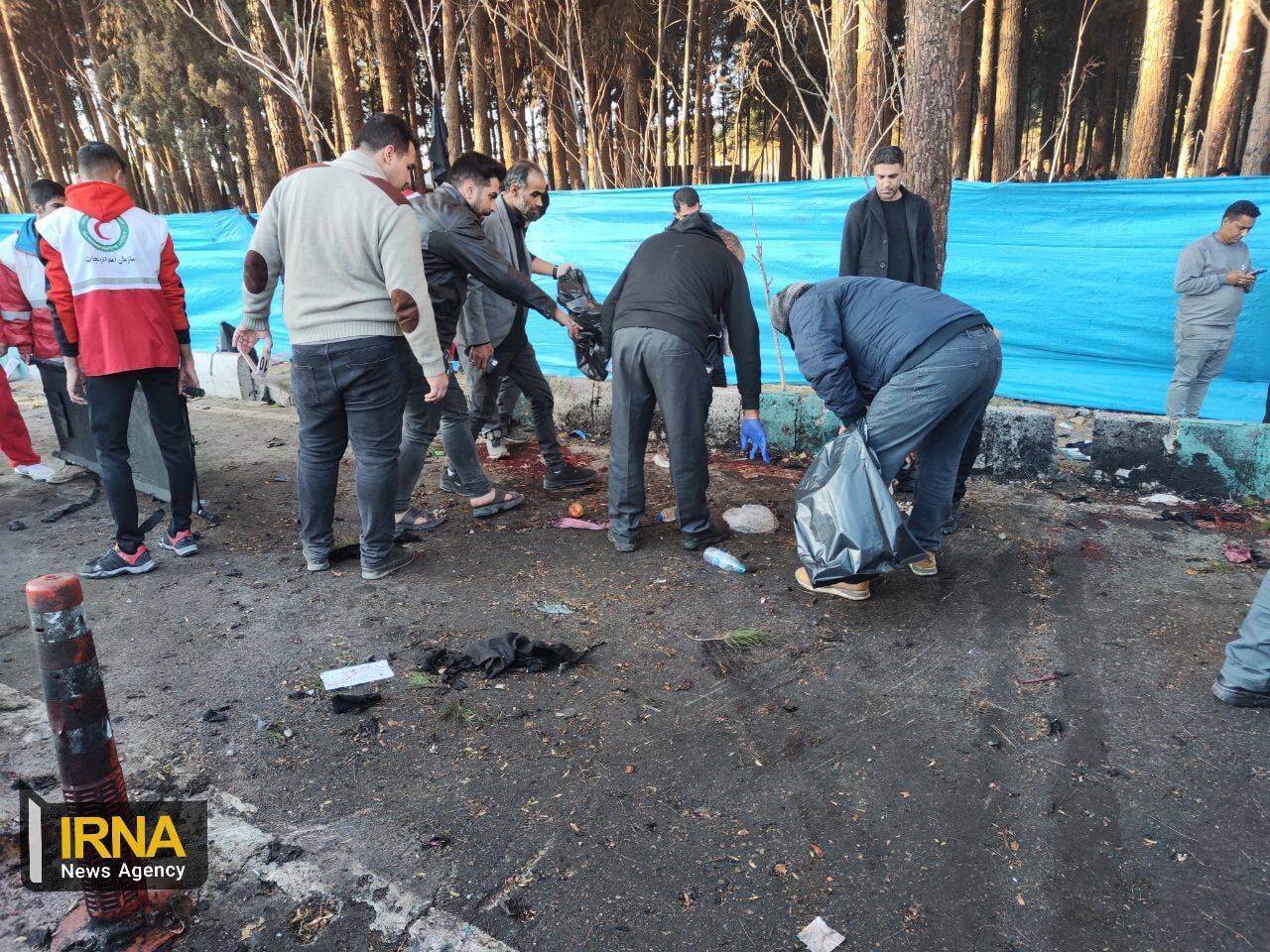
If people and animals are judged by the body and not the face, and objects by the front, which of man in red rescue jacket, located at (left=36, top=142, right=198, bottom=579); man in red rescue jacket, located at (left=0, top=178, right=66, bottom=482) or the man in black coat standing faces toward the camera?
the man in black coat standing

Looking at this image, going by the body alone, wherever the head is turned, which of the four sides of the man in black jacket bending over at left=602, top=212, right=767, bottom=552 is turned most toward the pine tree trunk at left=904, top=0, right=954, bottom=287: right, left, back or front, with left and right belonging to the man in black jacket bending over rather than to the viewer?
front

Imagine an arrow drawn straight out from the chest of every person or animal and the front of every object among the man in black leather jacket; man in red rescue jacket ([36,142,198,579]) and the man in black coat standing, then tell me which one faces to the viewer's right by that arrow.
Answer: the man in black leather jacket

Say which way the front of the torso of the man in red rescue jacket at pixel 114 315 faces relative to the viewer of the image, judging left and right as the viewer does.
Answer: facing away from the viewer

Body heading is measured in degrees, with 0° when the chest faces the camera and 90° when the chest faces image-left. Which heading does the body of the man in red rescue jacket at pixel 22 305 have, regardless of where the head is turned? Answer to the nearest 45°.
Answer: approximately 270°

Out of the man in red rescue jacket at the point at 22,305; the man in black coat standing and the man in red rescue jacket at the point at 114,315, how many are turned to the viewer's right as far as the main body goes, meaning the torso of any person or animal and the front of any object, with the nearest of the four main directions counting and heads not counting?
1

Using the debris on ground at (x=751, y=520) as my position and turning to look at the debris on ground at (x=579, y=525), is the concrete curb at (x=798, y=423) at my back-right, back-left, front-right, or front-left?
back-right

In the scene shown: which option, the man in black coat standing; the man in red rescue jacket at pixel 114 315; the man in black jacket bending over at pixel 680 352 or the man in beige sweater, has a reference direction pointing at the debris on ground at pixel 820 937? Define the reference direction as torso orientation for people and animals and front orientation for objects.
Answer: the man in black coat standing

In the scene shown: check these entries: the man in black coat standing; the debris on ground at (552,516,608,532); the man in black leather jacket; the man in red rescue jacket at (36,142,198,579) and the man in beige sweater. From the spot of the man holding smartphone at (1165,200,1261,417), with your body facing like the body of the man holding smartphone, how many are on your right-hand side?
5

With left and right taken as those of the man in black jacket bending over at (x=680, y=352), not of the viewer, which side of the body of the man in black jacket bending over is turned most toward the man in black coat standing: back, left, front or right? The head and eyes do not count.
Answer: front

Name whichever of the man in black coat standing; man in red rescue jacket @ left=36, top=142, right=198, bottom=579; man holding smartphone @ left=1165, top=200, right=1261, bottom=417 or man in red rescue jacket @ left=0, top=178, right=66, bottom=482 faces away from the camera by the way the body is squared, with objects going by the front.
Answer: man in red rescue jacket @ left=36, top=142, right=198, bottom=579

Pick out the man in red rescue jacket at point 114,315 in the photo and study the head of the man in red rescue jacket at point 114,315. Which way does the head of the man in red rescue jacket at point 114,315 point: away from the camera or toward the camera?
away from the camera

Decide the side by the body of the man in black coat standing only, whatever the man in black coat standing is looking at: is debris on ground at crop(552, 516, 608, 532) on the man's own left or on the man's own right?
on the man's own right

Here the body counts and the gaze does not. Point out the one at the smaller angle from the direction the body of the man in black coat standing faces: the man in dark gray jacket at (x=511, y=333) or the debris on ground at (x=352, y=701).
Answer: the debris on ground

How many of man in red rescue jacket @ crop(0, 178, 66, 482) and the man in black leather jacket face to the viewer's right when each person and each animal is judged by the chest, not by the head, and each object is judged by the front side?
2
